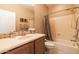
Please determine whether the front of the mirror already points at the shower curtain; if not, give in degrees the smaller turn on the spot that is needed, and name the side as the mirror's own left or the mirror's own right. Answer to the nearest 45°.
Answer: approximately 90° to the mirror's own left

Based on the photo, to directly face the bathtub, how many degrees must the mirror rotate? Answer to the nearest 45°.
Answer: approximately 45° to its left

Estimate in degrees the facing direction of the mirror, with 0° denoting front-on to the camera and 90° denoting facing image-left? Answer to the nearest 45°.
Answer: approximately 315°
